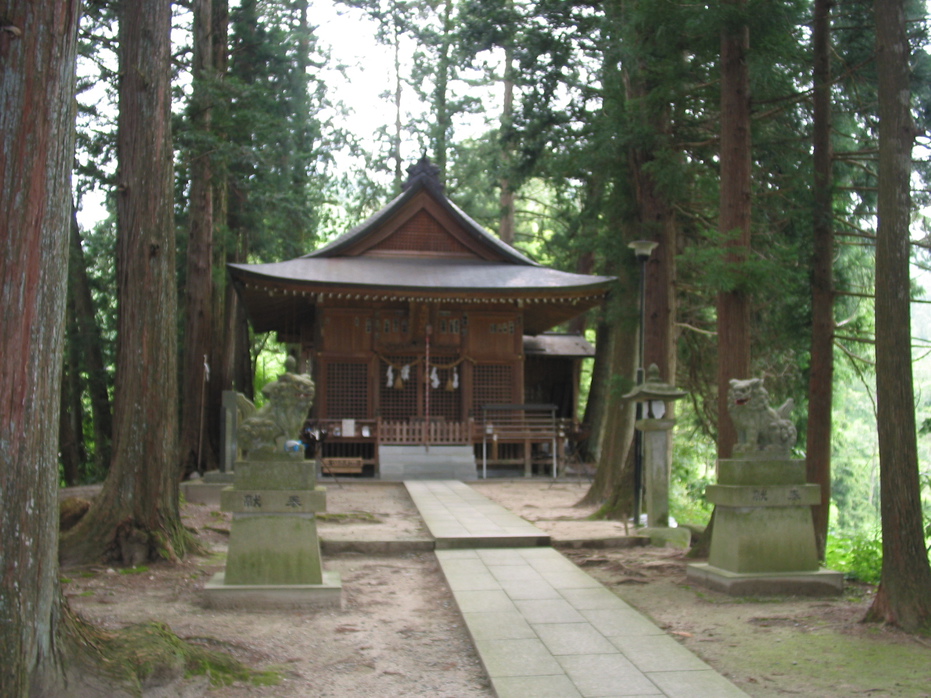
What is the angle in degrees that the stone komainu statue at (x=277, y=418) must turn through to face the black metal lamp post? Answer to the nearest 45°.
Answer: approximately 45° to its left

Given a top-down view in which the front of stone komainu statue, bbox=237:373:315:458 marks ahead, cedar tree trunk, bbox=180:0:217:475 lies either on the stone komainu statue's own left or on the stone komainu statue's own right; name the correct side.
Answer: on the stone komainu statue's own left

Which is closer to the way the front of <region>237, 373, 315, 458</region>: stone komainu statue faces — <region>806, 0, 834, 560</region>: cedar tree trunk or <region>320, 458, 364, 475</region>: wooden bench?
the cedar tree trunk

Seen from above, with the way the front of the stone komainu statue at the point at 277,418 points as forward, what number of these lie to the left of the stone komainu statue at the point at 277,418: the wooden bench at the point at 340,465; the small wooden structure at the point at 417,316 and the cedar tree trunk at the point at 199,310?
3

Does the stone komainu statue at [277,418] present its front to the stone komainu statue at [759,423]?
yes

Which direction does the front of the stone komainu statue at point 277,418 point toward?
to the viewer's right

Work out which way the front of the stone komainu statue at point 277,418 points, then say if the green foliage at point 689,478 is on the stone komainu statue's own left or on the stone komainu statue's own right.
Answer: on the stone komainu statue's own left
